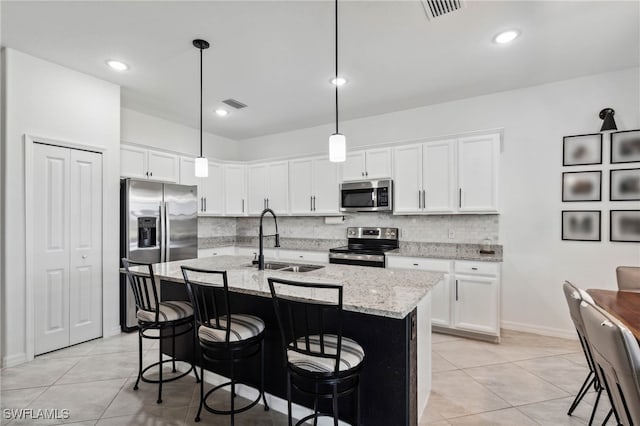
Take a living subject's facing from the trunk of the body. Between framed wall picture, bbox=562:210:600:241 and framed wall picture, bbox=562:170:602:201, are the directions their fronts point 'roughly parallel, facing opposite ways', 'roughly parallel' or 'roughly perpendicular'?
roughly parallel

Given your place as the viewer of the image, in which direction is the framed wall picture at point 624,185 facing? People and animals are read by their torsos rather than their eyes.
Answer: facing the viewer

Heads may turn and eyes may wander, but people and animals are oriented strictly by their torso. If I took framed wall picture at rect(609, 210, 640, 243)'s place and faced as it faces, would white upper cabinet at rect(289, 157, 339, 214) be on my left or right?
on my right

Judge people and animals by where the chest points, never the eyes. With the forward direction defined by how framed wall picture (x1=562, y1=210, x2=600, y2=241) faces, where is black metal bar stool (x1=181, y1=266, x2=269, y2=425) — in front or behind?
in front

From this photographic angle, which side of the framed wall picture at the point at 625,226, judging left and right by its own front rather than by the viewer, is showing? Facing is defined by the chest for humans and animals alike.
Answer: front

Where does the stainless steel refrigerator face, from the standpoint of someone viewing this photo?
facing the viewer and to the right of the viewer

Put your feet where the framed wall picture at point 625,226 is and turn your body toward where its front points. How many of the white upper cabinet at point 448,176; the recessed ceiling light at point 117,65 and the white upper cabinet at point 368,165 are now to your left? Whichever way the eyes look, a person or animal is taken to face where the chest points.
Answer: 0

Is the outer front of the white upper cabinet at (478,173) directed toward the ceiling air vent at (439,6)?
yes

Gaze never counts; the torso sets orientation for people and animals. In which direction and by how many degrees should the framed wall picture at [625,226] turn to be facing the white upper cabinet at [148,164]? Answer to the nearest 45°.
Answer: approximately 45° to its right

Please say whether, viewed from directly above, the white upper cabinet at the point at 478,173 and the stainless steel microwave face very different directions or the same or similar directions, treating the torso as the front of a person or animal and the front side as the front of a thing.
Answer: same or similar directions
